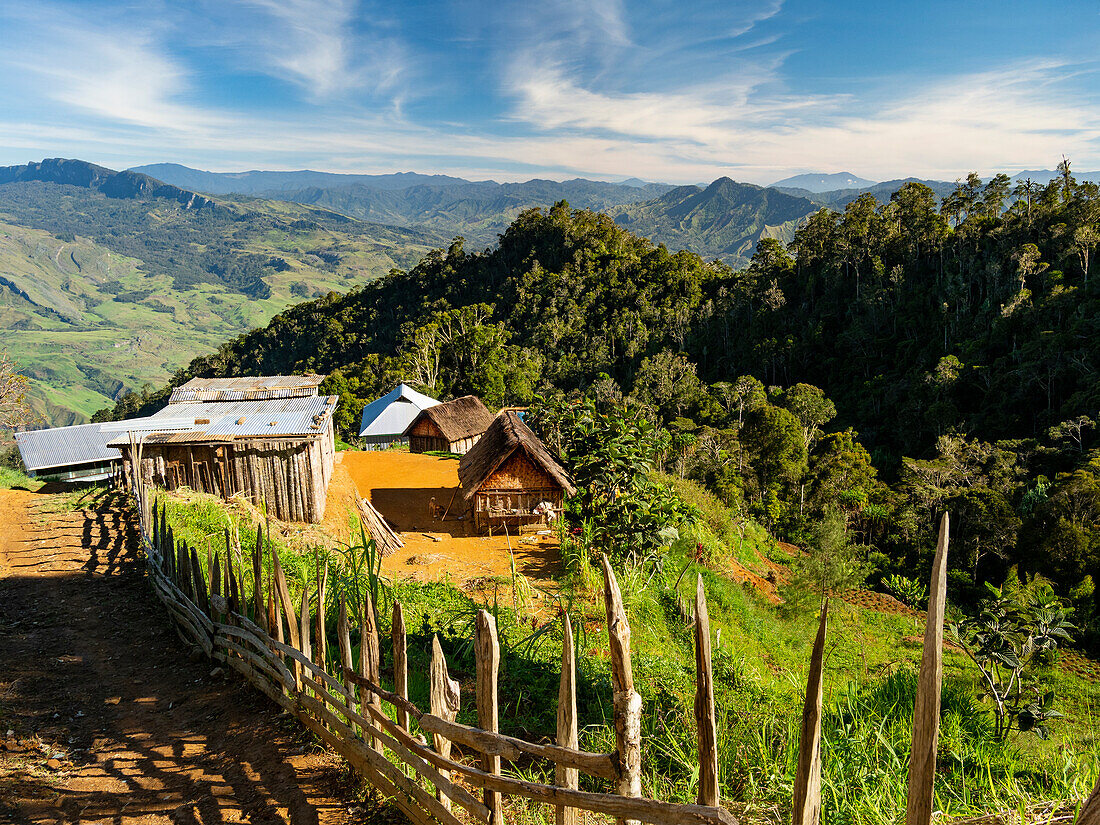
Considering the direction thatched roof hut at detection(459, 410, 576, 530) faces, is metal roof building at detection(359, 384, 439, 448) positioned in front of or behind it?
behind

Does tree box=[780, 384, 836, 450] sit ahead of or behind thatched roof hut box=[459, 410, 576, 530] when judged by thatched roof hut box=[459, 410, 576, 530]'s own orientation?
behind

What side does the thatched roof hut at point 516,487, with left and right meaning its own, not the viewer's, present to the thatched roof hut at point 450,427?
back

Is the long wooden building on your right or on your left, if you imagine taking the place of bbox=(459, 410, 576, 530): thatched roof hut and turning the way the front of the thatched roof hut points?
on your right

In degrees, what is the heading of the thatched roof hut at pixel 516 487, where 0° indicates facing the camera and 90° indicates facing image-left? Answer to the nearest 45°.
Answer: approximately 0°

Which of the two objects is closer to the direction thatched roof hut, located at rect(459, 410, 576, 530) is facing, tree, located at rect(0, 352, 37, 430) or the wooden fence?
the wooden fence

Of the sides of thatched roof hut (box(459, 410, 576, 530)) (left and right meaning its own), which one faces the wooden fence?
front
